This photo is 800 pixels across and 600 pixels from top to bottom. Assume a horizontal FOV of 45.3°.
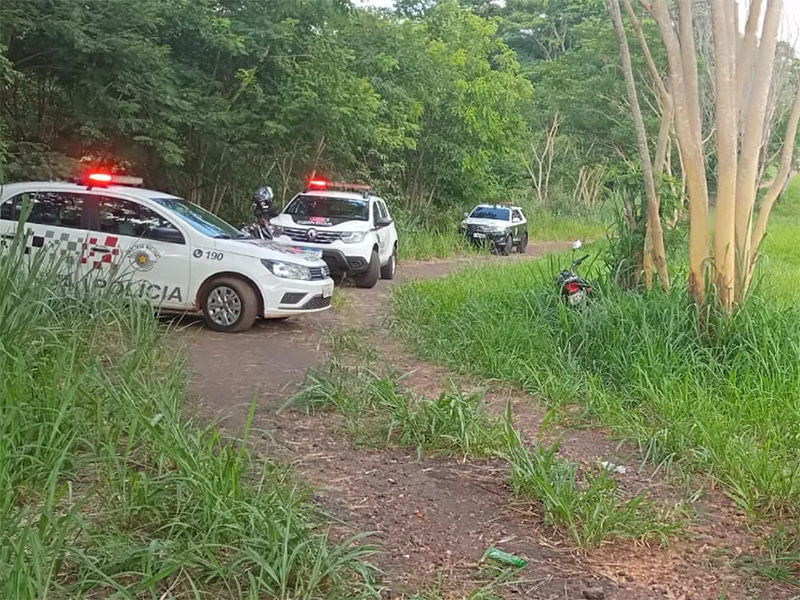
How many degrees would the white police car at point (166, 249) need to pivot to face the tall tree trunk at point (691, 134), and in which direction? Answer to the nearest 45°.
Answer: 0° — it already faces it

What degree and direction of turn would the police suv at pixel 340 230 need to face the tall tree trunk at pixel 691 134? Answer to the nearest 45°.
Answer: approximately 90° to its left

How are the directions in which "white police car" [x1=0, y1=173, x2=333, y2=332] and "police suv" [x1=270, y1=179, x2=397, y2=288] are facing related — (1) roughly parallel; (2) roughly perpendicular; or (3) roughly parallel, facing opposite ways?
roughly perpendicular

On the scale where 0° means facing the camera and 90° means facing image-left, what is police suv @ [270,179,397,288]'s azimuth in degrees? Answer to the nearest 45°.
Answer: approximately 45°

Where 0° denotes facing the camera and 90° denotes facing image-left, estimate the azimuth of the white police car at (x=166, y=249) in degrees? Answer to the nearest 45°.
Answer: approximately 315°

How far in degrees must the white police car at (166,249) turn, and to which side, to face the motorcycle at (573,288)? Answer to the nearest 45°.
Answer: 0° — it already faces it

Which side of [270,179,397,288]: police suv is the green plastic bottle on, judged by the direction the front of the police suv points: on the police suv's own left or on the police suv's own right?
on the police suv's own left

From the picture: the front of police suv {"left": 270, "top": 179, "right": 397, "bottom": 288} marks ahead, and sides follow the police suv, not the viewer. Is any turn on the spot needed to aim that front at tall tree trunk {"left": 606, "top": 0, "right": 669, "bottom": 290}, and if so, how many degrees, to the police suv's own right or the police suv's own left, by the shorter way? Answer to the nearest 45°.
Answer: approximately 90° to the police suv's own left

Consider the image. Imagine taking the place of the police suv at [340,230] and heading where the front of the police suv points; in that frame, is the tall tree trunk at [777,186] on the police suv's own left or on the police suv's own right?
on the police suv's own left
